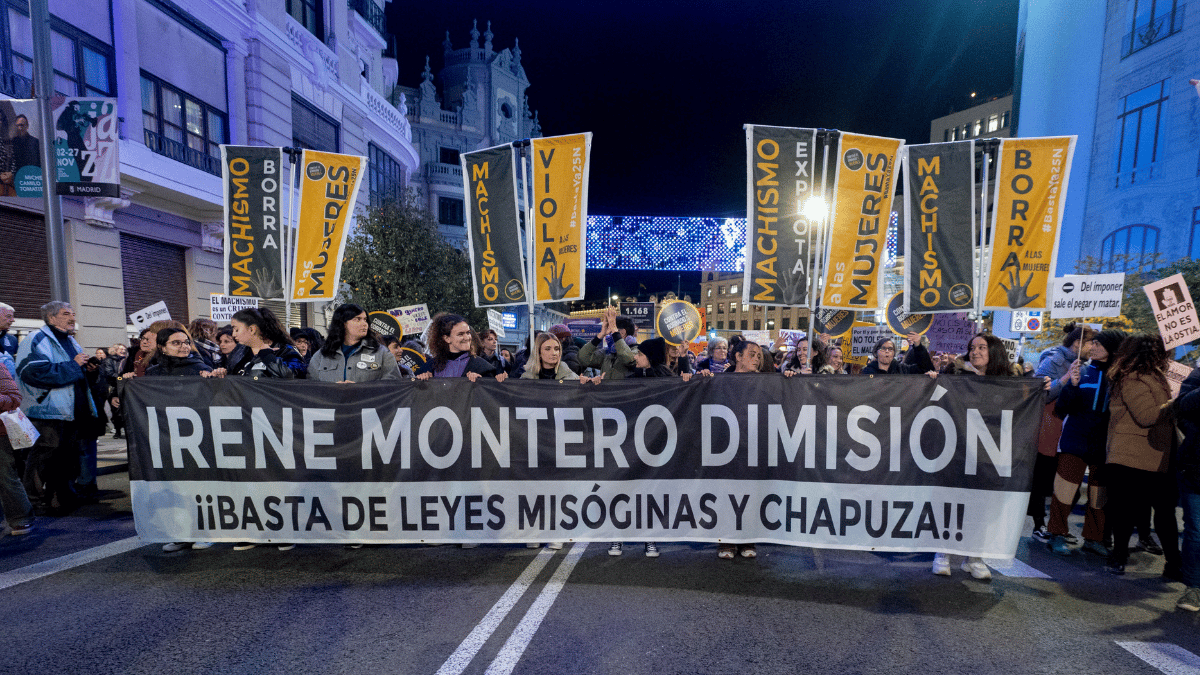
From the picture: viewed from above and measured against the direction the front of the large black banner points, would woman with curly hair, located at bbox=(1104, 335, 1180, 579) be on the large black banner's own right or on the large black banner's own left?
on the large black banner's own left

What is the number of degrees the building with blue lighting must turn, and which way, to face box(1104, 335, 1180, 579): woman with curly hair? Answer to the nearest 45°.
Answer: approximately 45° to its left

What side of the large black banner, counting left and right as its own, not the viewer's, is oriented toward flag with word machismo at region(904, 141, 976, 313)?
left

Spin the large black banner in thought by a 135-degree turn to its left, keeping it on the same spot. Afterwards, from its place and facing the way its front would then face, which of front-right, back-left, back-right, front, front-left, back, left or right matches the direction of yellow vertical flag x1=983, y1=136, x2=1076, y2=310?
front-right

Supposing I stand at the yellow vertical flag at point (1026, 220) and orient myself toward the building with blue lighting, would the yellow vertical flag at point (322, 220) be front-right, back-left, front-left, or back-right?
back-left

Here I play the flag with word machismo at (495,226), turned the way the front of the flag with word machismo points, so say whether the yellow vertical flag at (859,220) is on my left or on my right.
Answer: on my left

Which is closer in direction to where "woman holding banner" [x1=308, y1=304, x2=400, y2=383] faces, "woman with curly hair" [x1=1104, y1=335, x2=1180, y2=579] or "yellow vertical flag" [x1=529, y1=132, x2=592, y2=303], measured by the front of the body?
the woman with curly hair

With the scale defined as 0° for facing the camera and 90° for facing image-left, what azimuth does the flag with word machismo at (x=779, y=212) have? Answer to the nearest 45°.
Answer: approximately 0°

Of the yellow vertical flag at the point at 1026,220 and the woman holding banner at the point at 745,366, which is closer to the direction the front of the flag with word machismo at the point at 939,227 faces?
the woman holding banner
